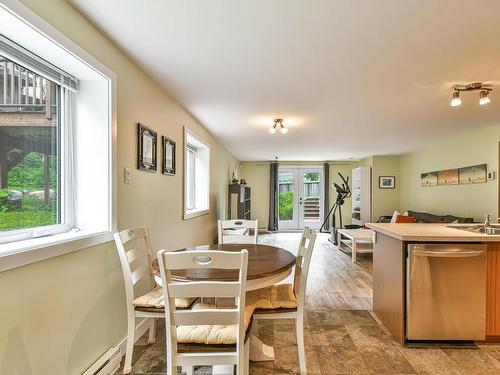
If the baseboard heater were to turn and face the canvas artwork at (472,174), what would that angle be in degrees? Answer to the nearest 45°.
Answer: approximately 45° to its left

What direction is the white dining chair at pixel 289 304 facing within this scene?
to the viewer's left

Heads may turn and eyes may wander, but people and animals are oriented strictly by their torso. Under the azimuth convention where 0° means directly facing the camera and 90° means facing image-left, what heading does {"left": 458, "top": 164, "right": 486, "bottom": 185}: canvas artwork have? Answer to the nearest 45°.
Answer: approximately 45°

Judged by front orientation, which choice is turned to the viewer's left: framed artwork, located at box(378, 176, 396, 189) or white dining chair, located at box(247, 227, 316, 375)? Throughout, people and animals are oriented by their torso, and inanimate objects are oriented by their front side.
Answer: the white dining chair

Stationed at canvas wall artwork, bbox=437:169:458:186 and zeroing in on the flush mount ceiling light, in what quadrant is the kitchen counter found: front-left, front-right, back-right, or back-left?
front-left

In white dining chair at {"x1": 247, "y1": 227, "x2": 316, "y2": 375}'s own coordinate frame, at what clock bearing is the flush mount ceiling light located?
The flush mount ceiling light is roughly at 3 o'clock from the white dining chair.

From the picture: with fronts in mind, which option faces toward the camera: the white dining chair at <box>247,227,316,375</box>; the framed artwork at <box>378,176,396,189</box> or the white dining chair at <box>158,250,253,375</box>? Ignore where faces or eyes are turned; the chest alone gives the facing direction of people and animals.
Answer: the framed artwork

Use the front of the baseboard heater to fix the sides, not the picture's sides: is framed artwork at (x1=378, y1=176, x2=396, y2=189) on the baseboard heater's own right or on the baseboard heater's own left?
on the baseboard heater's own left

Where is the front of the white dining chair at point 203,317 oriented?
away from the camera

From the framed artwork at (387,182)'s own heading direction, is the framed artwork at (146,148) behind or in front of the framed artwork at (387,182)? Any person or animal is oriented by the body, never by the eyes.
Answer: in front

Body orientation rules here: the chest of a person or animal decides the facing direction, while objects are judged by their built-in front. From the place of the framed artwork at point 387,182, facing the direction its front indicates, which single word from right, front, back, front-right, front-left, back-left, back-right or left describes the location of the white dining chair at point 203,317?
front

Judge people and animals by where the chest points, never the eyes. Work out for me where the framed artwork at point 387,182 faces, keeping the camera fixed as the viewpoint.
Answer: facing the viewer

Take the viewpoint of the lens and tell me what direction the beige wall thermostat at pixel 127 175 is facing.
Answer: facing the viewer and to the right of the viewer

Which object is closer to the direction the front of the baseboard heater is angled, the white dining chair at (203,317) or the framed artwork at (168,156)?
the white dining chair

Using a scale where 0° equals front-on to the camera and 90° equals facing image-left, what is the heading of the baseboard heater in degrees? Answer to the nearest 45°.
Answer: approximately 315°

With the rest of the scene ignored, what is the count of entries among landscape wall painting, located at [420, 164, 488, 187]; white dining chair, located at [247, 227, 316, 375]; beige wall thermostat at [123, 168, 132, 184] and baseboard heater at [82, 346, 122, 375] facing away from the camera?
0

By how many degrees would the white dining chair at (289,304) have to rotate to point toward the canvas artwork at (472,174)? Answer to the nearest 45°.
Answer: approximately 135° to its right

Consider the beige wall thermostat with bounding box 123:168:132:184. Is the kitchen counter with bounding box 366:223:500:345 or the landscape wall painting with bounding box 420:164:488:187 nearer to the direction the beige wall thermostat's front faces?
the kitchen counter
